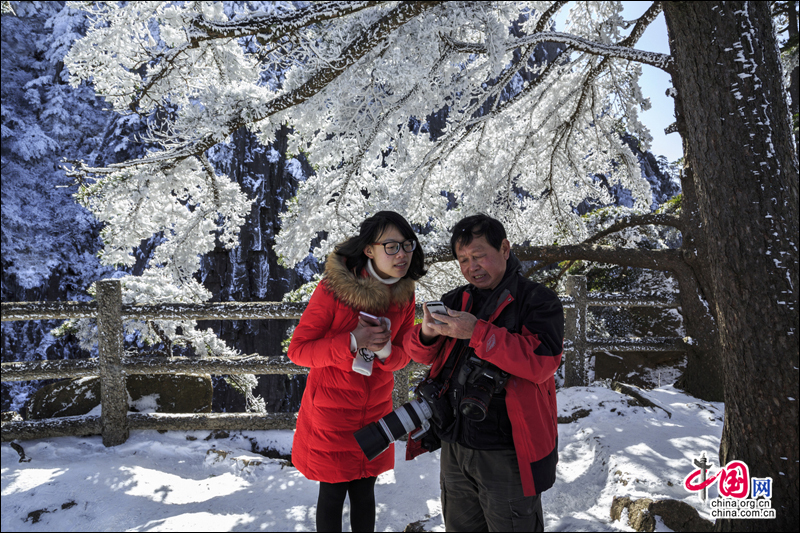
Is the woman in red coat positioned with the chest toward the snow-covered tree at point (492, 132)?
no

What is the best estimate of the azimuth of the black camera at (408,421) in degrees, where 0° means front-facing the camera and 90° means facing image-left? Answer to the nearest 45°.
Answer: approximately 90°

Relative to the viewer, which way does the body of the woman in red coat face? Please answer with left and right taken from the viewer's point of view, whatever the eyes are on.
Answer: facing the viewer and to the right of the viewer

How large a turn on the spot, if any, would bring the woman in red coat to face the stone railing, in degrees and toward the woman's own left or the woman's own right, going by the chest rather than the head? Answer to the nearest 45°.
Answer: approximately 180°

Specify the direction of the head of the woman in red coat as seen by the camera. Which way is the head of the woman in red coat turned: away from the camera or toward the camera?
toward the camera

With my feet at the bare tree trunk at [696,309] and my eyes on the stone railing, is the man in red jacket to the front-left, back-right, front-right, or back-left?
front-left

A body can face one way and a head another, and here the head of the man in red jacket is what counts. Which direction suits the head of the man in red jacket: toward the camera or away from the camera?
toward the camera
